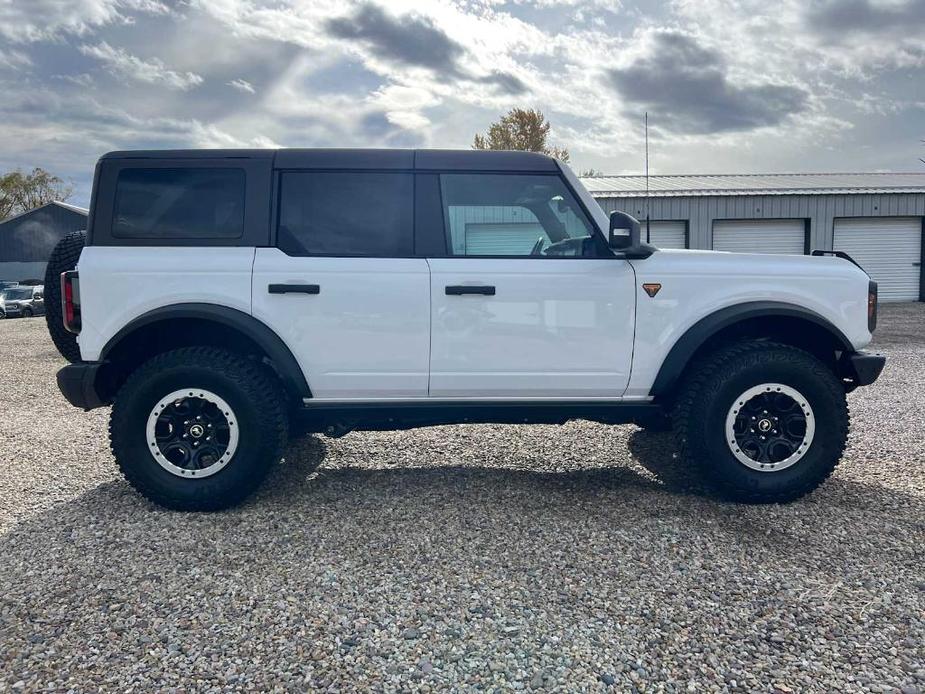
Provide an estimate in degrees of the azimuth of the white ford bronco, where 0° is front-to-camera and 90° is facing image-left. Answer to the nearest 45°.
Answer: approximately 270°

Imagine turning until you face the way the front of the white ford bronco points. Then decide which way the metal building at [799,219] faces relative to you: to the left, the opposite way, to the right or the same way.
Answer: to the right

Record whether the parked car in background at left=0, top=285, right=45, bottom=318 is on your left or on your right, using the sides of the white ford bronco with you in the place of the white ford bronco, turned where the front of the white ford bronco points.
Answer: on your left

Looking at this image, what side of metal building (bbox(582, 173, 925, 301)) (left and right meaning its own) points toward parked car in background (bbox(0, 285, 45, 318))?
right

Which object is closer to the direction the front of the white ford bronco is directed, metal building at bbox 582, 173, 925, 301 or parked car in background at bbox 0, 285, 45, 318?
the metal building

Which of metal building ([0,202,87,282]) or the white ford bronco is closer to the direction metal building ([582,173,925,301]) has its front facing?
the white ford bronco

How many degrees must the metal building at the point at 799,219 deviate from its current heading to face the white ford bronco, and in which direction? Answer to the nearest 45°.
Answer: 0° — it already faces it

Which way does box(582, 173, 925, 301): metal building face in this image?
toward the camera

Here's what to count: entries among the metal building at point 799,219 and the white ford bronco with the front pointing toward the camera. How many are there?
1
